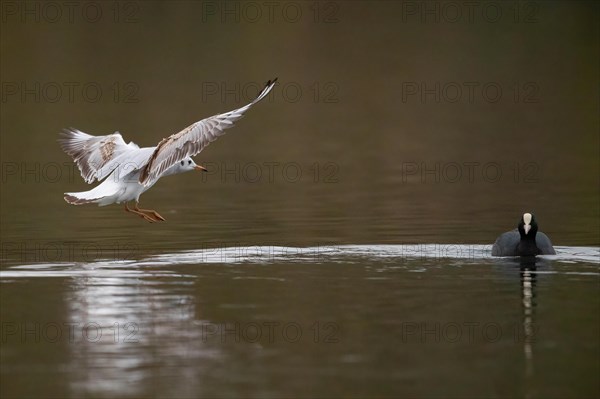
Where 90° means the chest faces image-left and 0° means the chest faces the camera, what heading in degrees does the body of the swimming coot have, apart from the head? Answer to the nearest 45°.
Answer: approximately 0°
